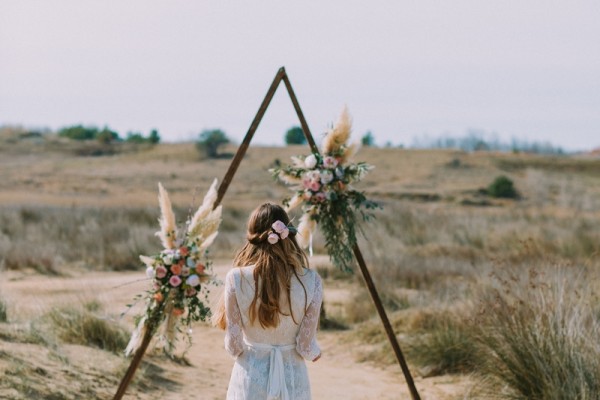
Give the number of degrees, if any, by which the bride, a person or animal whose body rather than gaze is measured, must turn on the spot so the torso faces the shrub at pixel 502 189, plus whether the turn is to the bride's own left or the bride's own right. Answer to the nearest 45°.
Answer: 0° — they already face it

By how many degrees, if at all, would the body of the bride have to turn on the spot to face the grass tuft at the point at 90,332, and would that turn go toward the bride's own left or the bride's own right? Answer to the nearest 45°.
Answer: approximately 45° to the bride's own left

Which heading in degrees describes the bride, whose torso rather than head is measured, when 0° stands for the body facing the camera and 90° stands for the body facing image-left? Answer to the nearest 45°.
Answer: approximately 180°

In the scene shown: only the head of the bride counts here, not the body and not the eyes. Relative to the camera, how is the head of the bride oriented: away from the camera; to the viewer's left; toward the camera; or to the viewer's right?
away from the camera

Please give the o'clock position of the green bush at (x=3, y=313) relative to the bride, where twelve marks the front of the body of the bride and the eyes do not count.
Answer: The green bush is roughly at 11 o'clock from the bride.

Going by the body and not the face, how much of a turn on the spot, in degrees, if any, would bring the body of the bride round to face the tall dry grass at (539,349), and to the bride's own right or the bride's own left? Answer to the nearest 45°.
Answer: approximately 45° to the bride's own right

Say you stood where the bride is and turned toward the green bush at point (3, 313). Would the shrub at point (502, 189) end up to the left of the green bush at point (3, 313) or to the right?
right
